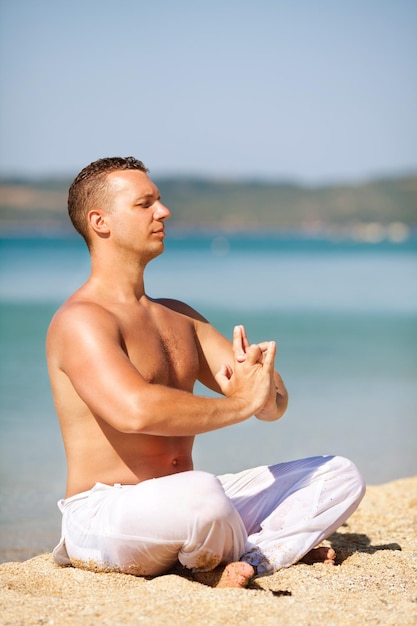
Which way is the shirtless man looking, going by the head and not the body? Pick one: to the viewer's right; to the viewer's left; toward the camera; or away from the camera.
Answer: to the viewer's right

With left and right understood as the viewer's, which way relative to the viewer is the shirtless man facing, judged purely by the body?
facing the viewer and to the right of the viewer
